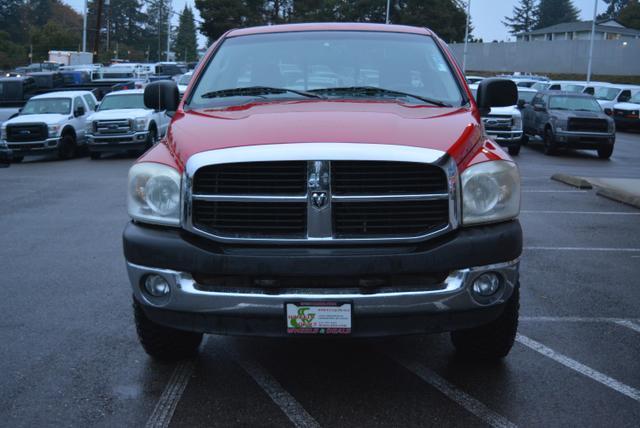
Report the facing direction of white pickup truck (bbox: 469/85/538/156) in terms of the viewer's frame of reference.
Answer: facing the viewer and to the left of the viewer

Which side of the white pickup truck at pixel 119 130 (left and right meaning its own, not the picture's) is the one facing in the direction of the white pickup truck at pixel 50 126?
right

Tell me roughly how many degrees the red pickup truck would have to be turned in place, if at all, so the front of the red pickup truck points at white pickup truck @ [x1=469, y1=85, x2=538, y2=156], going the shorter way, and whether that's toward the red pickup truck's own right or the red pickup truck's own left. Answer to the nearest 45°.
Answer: approximately 180°

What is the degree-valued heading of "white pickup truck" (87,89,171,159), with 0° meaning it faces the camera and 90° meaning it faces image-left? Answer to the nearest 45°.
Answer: approximately 45°

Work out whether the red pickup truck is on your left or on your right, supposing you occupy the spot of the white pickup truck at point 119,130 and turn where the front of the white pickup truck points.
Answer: on your left

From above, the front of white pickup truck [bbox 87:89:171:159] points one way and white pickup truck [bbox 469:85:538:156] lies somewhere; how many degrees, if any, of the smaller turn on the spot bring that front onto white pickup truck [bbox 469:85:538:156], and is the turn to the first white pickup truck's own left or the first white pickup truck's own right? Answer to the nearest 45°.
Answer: approximately 135° to the first white pickup truck's own left

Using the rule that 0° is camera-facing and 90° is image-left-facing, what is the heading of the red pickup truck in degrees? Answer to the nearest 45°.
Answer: approximately 0°

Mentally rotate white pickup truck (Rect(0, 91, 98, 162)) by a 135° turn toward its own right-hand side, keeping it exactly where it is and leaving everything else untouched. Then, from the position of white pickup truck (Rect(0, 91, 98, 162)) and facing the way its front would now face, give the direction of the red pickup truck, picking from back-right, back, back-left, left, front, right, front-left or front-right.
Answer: back

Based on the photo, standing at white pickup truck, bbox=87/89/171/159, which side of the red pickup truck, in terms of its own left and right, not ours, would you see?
back

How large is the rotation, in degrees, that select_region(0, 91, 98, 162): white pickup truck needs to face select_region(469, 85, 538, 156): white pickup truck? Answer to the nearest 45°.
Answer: approximately 135° to its left

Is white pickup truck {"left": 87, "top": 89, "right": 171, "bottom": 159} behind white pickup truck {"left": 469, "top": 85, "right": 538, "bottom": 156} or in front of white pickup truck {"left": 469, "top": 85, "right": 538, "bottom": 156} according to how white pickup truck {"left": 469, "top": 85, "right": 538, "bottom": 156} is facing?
in front
